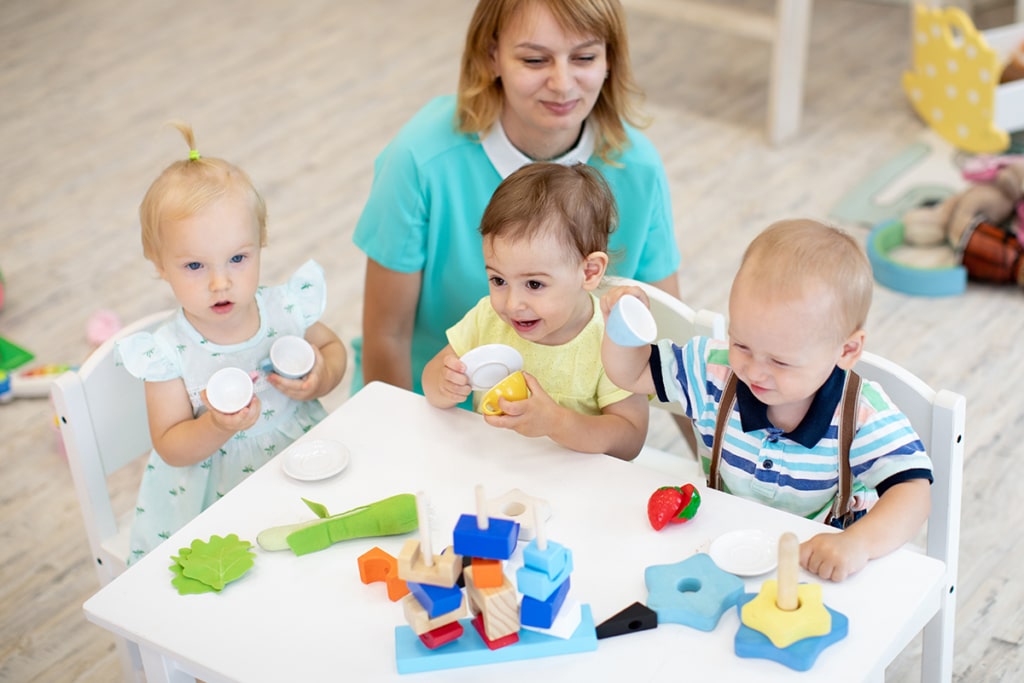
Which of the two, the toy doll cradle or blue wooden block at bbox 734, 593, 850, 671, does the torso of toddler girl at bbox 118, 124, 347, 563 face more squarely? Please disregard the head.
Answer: the blue wooden block

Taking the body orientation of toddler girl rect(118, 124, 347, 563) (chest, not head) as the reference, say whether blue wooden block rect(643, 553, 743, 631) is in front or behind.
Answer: in front

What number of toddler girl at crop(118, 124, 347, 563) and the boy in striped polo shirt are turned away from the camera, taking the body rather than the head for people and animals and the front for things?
0

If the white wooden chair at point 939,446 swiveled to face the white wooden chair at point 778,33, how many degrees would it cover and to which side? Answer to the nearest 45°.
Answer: approximately 135° to its right

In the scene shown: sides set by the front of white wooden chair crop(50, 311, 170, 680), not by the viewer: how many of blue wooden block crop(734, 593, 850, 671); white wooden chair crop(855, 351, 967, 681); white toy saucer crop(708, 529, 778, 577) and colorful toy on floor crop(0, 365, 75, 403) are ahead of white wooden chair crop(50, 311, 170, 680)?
3

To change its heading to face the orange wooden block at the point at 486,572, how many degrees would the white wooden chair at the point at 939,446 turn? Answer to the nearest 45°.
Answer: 0° — it already faces it

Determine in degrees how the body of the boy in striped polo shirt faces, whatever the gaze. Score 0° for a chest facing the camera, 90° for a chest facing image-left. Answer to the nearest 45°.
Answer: approximately 45°
